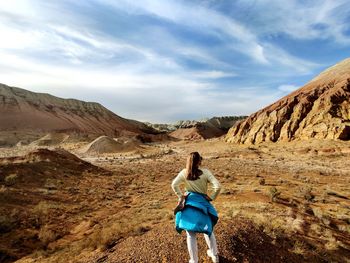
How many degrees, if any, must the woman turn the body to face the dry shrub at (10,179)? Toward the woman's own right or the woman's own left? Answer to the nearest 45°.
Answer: approximately 45° to the woman's own left

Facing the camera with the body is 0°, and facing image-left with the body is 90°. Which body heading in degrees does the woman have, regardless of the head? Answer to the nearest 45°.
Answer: approximately 180°

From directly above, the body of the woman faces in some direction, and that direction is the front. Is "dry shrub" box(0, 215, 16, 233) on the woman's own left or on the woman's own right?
on the woman's own left

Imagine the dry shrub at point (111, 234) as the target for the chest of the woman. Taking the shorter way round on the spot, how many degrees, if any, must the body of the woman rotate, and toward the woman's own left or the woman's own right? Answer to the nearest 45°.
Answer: approximately 45° to the woman's own left
